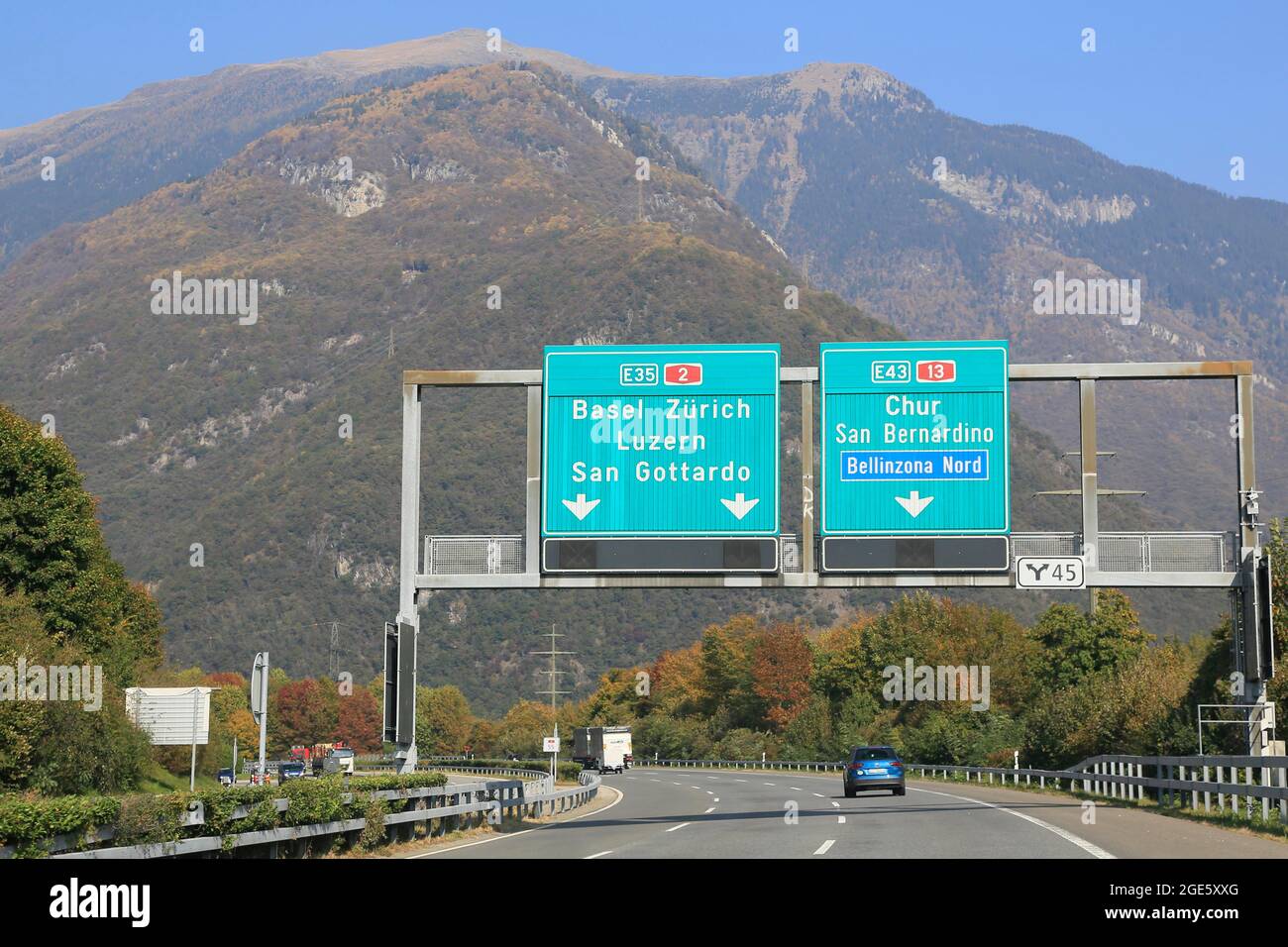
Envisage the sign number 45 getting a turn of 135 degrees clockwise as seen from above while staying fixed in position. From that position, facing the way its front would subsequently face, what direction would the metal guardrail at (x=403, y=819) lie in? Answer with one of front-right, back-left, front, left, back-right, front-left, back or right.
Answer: left

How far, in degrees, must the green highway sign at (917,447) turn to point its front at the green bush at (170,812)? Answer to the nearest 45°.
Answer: approximately 45° to its right

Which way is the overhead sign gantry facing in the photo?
toward the camera

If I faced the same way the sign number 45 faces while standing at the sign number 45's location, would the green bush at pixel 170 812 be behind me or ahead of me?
ahead

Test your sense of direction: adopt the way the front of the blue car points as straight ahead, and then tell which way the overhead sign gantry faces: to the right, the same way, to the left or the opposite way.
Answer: the opposite way

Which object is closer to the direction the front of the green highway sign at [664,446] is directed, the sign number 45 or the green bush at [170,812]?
the green bush

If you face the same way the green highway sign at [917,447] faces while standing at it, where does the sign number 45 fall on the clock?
The sign number 45 is roughly at 8 o'clock from the green highway sign.

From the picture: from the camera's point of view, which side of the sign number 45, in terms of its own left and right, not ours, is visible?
front

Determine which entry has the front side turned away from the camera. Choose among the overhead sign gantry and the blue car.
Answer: the blue car

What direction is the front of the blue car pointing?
away from the camera

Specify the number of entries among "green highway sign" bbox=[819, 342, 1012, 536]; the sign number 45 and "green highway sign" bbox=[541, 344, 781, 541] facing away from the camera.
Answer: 0

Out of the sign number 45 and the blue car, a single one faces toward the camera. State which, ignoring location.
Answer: the sign number 45

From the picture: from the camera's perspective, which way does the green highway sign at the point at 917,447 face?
toward the camera

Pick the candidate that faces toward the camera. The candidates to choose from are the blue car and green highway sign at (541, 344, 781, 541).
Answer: the green highway sign

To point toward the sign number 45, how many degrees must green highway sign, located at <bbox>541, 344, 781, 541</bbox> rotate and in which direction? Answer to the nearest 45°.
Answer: approximately 90° to its left

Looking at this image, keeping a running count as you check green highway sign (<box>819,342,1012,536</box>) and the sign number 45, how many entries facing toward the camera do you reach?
2

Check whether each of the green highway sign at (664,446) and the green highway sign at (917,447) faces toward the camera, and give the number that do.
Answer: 2

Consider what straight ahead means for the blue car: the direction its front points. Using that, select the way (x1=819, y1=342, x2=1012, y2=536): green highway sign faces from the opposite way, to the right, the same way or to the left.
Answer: the opposite way
